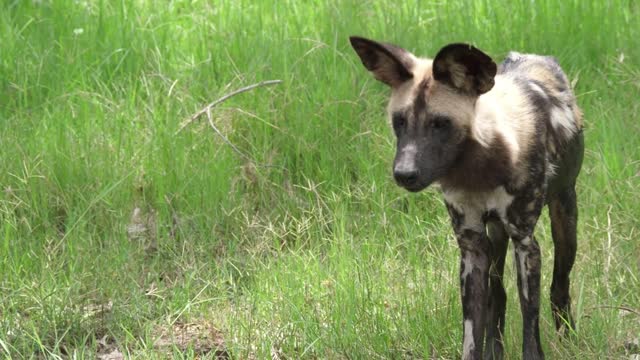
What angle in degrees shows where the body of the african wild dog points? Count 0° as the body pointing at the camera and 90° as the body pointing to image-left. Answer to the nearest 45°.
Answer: approximately 45°

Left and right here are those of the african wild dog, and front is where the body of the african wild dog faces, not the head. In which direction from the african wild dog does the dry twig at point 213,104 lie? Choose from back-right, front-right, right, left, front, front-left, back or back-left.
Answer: right
